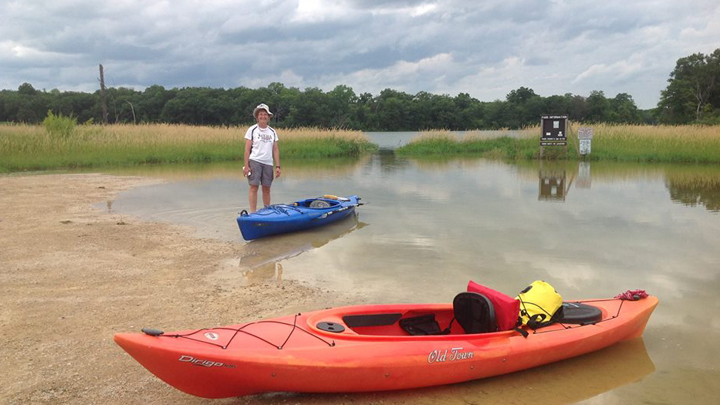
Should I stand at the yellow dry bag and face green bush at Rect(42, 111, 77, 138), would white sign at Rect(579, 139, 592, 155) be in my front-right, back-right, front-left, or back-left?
front-right

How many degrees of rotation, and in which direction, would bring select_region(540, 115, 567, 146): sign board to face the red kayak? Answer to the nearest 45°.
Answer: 0° — it already faces it

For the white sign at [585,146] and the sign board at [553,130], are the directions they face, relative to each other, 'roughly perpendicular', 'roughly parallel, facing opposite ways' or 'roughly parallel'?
roughly parallel

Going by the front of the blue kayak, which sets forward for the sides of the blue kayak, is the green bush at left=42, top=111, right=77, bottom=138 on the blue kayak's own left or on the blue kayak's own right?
on the blue kayak's own right

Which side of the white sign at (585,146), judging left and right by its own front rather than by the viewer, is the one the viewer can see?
front

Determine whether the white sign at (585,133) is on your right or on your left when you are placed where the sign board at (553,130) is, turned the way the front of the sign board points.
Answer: on your left

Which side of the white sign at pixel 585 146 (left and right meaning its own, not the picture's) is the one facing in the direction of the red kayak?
front

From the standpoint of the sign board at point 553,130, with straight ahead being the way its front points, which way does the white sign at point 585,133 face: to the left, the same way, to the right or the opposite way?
the same way

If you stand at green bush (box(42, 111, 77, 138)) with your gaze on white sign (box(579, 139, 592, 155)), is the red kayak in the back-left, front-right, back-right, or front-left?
front-right

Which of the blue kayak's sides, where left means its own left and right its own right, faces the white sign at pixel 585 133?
back

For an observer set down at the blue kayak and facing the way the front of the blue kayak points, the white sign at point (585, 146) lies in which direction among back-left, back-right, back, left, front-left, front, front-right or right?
back

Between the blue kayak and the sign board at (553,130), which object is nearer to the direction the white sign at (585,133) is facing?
the blue kayak

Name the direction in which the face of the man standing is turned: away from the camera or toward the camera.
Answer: toward the camera

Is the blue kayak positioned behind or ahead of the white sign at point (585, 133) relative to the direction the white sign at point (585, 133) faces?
ahead
